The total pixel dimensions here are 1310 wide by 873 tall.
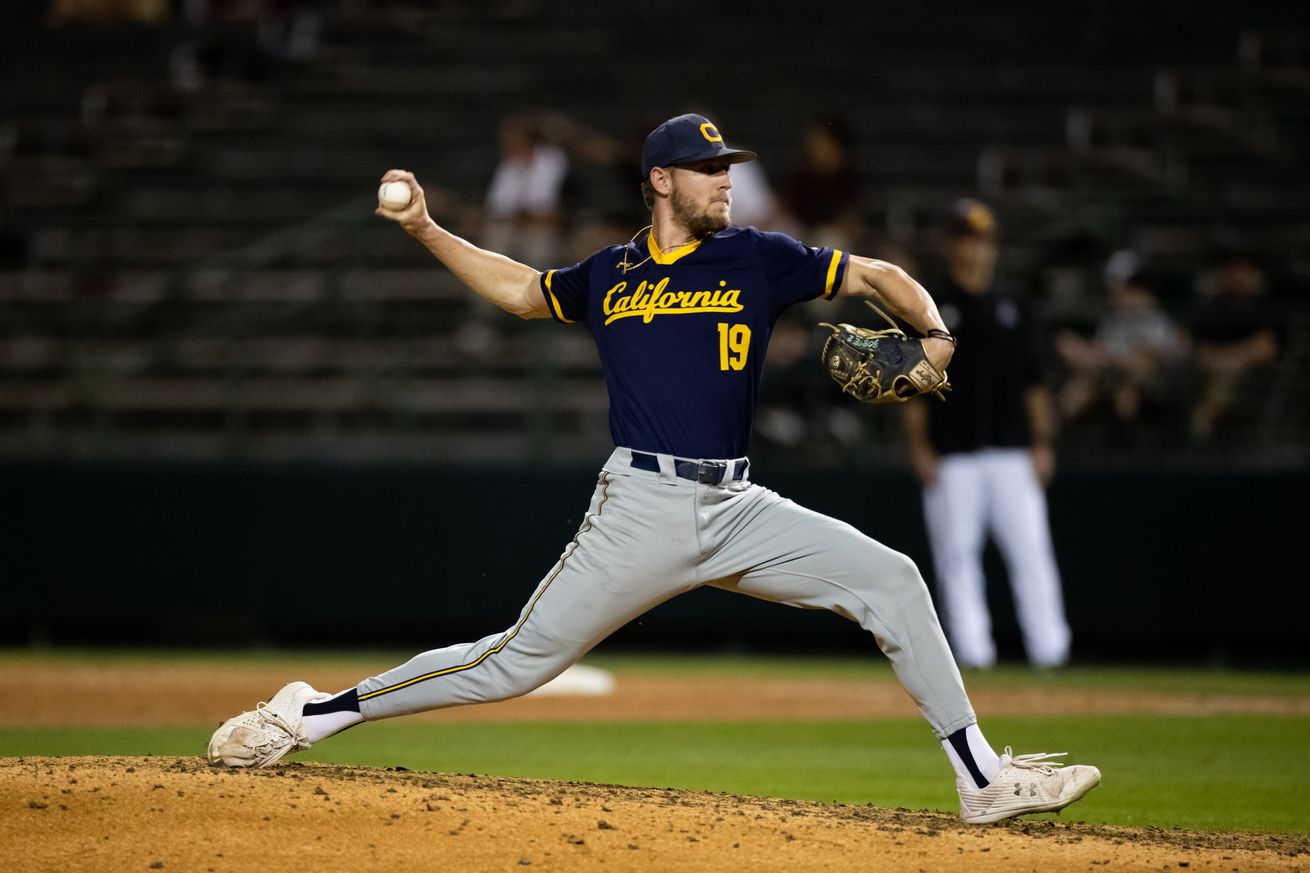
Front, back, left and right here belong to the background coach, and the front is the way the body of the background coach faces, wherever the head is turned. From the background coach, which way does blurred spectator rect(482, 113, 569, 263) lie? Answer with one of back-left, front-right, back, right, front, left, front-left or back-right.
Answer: back-right

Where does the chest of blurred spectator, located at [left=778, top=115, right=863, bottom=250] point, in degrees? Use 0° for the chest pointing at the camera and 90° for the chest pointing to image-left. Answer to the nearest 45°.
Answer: approximately 0°

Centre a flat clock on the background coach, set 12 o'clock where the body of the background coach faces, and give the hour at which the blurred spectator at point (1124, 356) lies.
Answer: The blurred spectator is roughly at 7 o'clock from the background coach.

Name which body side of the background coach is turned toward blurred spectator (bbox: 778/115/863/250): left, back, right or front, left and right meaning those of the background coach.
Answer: back
